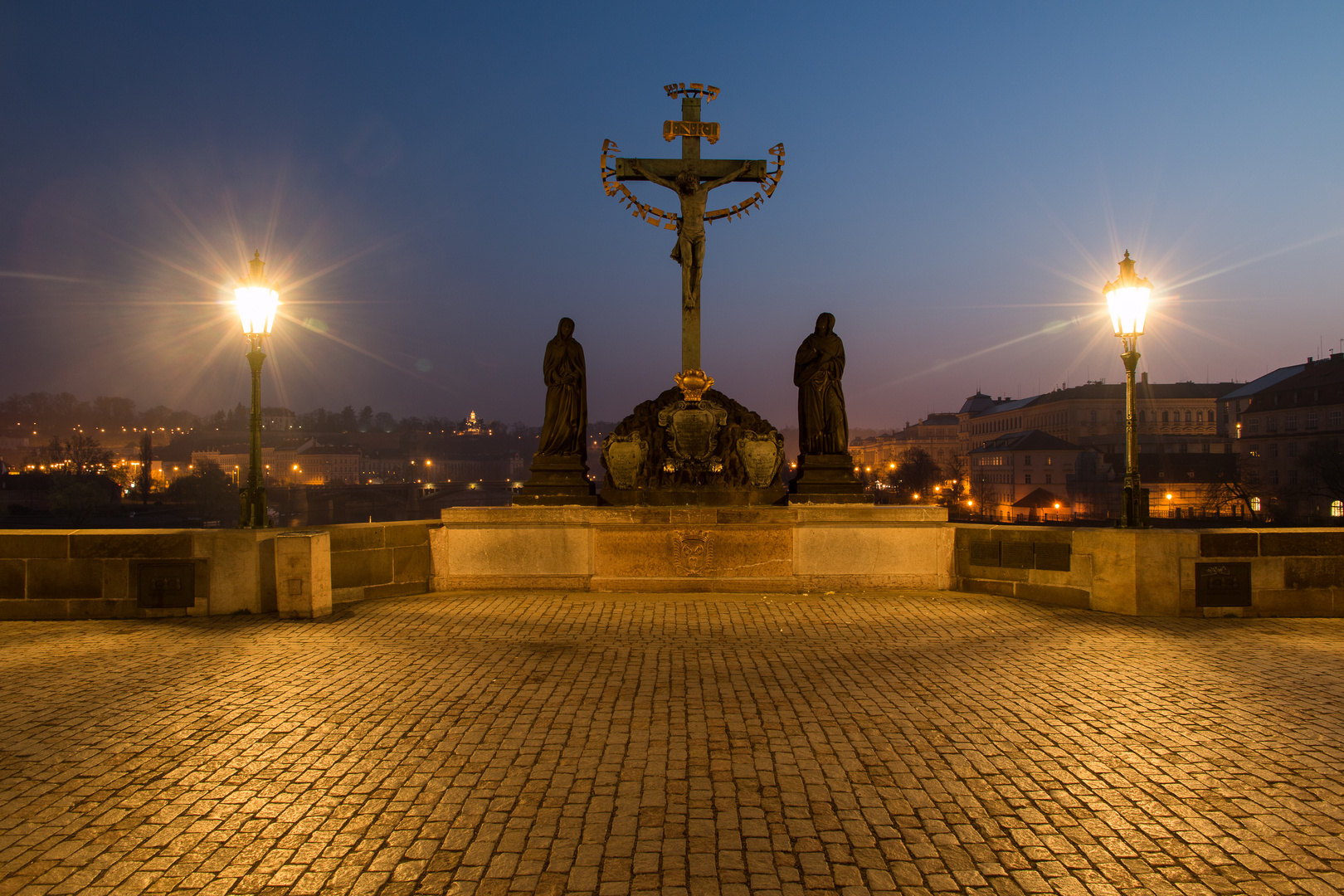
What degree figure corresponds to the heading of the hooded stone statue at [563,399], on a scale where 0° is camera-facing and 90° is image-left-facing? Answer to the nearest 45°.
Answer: approximately 0°

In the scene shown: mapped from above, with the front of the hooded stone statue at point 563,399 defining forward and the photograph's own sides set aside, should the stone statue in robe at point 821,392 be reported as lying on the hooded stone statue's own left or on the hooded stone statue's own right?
on the hooded stone statue's own left

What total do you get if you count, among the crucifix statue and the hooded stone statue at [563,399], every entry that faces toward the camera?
2

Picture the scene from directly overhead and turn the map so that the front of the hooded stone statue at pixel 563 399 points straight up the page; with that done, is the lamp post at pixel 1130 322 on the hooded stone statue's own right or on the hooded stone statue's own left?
on the hooded stone statue's own left
